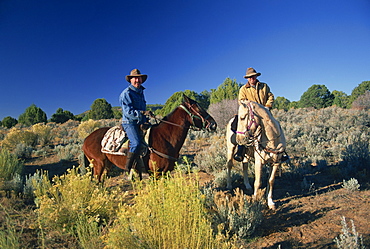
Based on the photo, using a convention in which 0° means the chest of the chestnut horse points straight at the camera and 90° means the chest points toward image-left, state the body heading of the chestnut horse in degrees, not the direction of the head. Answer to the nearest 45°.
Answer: approximately 270°

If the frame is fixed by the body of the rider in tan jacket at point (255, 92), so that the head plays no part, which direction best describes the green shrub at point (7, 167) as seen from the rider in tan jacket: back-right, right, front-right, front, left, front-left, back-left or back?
right

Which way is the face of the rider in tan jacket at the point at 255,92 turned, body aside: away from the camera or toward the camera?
toward the camera

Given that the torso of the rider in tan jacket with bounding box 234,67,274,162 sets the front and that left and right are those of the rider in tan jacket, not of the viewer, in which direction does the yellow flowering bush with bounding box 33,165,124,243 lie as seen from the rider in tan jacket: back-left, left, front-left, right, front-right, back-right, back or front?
front-right

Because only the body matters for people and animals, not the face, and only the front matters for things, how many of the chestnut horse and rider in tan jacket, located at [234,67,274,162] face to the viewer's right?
1

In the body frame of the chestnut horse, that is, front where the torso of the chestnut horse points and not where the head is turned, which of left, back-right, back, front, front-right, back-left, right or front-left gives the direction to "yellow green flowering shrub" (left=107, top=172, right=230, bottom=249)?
right

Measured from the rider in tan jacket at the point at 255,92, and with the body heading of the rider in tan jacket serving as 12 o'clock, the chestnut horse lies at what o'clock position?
The chestnut horse is roughly at 2 o'clock from the rider in tan jacket.

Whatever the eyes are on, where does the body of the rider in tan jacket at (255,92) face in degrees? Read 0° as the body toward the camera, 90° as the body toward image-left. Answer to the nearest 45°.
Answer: approximately 0°

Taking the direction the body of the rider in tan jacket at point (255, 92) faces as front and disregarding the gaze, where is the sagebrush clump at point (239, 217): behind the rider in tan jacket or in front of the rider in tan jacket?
in front

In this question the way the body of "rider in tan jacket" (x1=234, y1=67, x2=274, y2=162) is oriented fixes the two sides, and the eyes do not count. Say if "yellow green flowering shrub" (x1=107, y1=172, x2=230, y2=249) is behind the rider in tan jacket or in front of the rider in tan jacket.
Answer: in front
